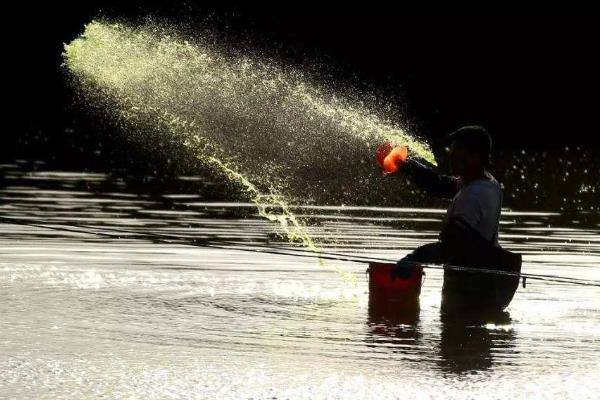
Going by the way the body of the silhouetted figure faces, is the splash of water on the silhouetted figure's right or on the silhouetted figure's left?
on the silhouetted figure's right

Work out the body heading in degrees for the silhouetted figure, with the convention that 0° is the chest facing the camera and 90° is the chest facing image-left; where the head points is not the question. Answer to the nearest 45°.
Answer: approximately 90°
